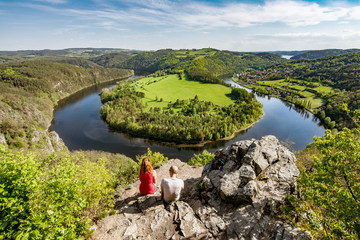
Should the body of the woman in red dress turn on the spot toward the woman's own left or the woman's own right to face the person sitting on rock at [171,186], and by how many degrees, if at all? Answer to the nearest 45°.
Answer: approximately 135° to the woman's own right

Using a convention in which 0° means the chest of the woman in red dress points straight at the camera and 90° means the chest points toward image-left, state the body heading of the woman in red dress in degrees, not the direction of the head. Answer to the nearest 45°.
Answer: approximately 180°

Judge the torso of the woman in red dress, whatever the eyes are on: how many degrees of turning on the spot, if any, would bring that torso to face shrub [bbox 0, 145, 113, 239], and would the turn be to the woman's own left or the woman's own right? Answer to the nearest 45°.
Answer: approximately 135° to the woman's own left
